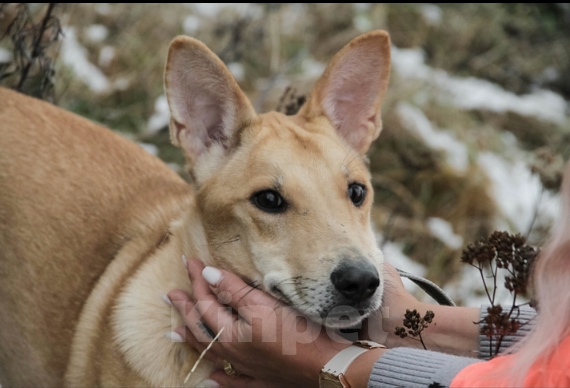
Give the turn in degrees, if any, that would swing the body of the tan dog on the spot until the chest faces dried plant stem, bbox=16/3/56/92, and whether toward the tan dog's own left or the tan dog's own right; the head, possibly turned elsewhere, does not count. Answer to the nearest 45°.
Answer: approximately 180°

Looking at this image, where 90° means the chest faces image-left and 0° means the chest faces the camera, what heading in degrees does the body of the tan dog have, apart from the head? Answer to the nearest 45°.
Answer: approximately 315°
